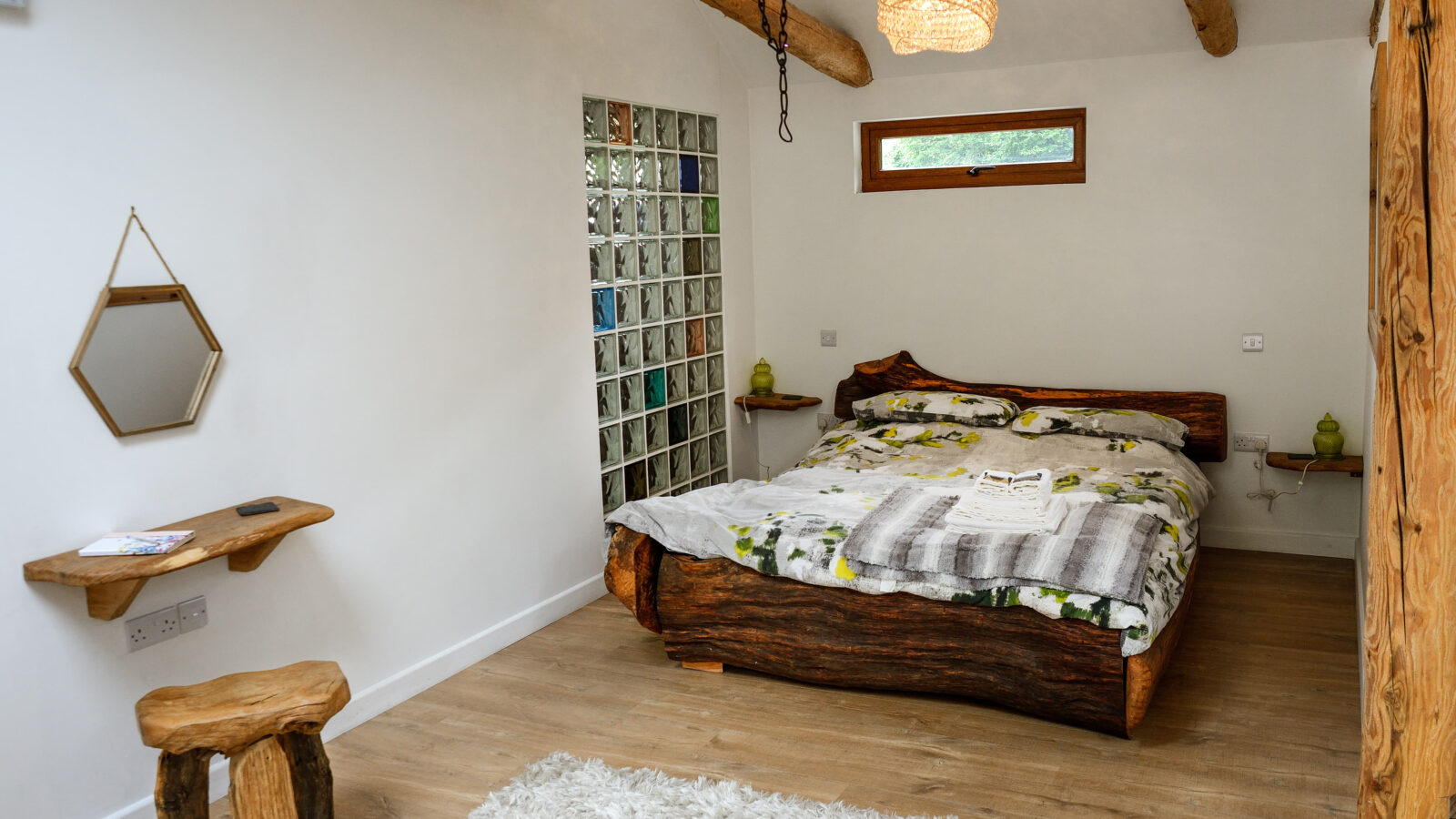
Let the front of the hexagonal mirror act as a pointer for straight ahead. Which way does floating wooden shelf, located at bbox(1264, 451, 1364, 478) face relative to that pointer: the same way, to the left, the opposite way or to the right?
to the right

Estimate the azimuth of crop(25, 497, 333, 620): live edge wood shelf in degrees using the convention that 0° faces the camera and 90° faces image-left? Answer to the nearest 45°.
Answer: approximately 315°

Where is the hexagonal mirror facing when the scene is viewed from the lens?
facing the viewer and to the right of the viewer

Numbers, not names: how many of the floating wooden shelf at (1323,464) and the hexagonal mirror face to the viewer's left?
0

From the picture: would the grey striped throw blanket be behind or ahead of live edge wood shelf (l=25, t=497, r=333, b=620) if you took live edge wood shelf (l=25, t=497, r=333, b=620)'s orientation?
ahead

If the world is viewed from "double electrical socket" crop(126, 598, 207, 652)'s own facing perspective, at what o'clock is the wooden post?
The wooden post is roughly at 12 o'clock from the double electrical socket.

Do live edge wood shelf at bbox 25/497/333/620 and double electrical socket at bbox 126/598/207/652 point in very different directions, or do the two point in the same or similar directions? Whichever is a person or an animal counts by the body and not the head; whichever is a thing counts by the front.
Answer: same or similar directions

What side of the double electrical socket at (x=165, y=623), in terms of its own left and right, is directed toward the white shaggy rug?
front

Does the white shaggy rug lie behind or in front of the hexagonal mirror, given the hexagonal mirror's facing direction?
in front

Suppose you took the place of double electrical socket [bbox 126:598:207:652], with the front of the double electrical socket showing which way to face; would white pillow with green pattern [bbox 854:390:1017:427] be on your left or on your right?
on your left

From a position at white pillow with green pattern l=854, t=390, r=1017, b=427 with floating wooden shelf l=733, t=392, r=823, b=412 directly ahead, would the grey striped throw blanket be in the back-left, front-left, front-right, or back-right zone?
back-left

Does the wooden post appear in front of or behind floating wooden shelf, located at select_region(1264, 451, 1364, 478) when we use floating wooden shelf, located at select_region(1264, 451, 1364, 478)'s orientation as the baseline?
in front

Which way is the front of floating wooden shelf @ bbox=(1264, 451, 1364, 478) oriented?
toward the camera
